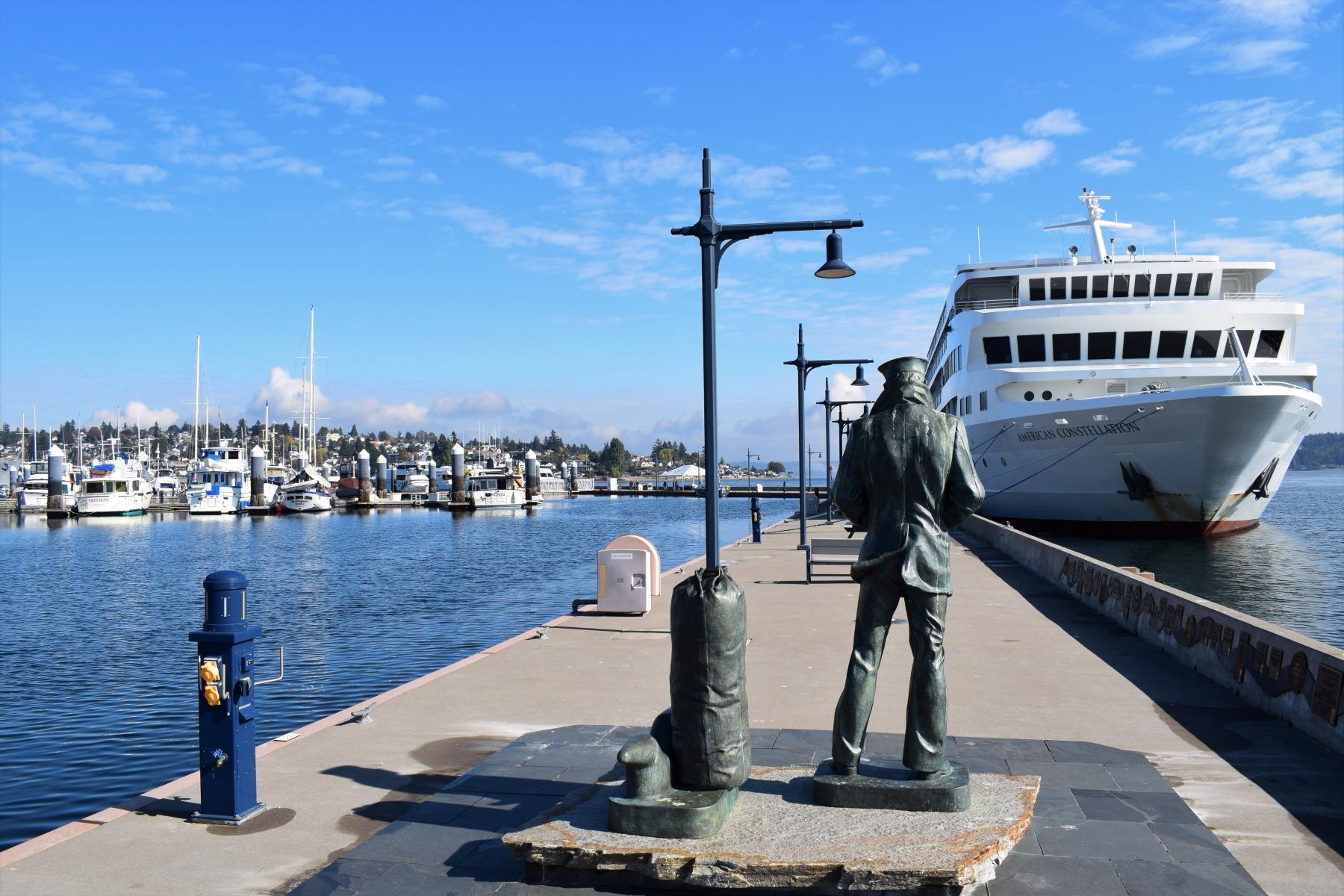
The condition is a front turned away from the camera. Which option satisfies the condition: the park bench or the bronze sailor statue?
the bronze sailor statue

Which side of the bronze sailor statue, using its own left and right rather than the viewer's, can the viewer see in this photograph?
back
